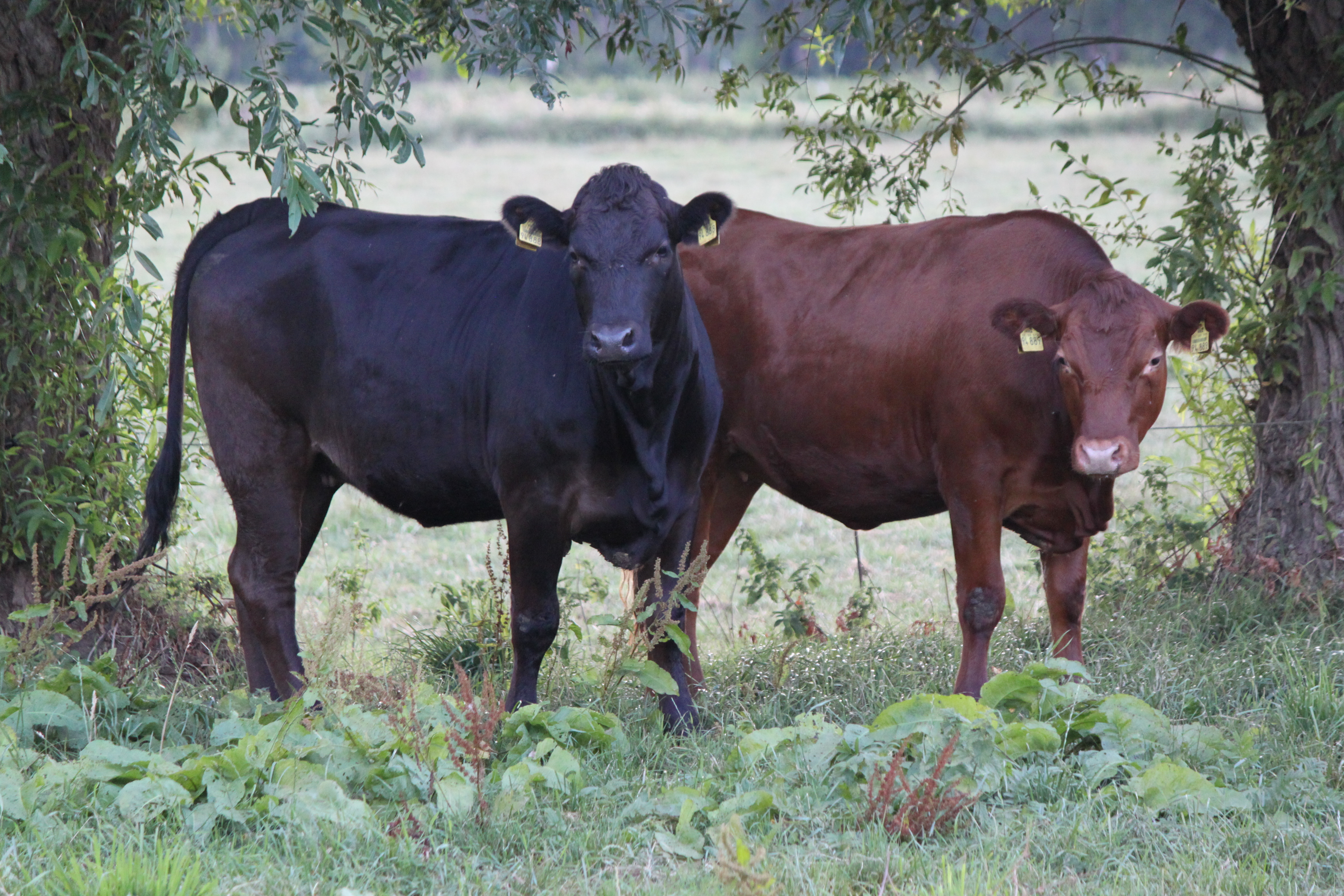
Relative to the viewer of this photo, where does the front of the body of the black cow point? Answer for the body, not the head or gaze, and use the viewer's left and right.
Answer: facing the viewer and to the right of the viewer

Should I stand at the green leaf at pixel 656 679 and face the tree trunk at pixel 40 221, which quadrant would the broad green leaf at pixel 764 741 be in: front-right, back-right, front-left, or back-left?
back-left

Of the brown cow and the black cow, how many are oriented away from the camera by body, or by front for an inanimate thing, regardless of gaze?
0

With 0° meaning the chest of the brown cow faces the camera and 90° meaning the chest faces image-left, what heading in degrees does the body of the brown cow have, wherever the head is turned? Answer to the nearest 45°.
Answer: approximately 315°

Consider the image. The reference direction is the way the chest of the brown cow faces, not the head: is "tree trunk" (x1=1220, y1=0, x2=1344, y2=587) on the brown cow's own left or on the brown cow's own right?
on the brown cow's own left

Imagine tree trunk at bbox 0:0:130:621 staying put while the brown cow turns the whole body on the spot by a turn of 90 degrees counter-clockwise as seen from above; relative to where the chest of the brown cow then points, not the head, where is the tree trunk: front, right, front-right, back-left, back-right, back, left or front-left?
back-left

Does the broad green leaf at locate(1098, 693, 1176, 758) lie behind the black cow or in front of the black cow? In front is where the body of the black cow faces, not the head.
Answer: in front

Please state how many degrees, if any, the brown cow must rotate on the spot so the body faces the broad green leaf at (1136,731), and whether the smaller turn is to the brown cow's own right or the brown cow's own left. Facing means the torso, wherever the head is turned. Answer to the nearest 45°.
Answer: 0° — it already faces it

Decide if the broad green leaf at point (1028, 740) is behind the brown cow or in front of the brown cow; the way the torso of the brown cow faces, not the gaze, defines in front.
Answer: in front

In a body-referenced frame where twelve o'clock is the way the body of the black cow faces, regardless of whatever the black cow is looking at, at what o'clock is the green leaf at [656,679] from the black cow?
The green leaf is roughly at 12 o'clock from the black cow.

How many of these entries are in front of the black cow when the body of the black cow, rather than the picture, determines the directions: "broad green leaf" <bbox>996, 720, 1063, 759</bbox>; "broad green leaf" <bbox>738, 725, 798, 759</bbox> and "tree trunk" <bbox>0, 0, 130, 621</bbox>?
2

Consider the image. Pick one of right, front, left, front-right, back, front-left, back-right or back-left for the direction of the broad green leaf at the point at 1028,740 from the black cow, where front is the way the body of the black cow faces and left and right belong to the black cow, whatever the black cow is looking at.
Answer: front
